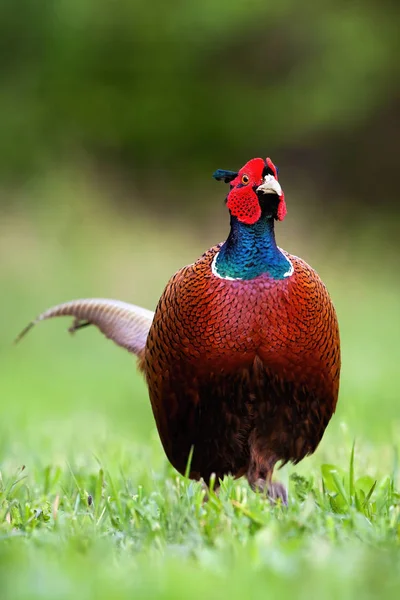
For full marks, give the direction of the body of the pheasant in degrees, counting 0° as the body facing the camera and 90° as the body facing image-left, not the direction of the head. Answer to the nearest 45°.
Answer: approximately 0°
